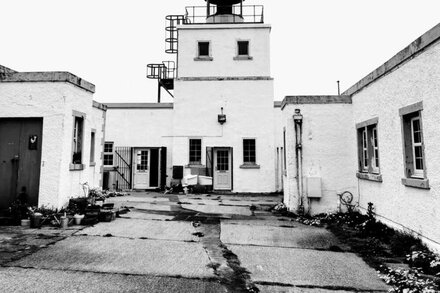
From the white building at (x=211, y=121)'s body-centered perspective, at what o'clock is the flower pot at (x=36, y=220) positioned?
The flower pot is roughly at 1 o'clock from the white building.

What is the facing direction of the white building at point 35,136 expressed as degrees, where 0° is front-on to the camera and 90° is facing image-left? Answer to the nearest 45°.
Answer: approximately 0°

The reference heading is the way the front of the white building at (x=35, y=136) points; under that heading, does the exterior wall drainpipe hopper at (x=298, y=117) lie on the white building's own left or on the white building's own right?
on the white building's own left

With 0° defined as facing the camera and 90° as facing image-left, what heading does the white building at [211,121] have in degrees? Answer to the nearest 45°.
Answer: approximately 0°
